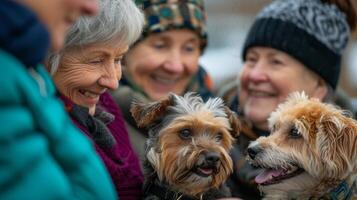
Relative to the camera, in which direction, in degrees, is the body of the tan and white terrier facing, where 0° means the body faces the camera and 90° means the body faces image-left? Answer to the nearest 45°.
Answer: approximately 90°

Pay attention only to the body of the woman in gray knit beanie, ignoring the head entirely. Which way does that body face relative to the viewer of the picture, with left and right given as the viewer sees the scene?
facing the viewer and to the left of the viewer

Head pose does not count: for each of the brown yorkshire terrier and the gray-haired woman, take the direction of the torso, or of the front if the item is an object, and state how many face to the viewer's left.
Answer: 0

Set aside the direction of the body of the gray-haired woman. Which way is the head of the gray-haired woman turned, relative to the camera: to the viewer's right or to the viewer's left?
to the viewer's right

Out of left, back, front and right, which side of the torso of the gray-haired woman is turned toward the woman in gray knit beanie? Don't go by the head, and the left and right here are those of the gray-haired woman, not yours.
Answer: left

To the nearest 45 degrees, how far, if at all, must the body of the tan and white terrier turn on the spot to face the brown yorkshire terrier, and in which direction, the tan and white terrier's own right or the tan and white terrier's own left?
0° — it already faces it

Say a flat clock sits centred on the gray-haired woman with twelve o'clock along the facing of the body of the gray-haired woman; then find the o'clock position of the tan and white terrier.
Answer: The tan and white terrier is roughly at 11 o'clock from the gray-haired woman.

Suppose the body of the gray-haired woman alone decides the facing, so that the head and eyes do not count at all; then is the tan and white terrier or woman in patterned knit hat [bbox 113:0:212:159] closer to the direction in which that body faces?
the tan and white terrier

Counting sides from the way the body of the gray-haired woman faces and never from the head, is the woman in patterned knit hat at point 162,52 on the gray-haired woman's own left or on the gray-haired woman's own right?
on the gray-haired woman's own left

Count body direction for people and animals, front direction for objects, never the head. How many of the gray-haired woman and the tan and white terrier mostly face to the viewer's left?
1

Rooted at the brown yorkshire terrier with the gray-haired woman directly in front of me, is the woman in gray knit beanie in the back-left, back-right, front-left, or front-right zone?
back-right

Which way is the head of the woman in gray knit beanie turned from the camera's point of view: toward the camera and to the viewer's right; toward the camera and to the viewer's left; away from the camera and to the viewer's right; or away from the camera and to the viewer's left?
toward the camera and to the viewer's left

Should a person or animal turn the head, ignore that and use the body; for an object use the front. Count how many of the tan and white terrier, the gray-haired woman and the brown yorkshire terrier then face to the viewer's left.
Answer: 1
